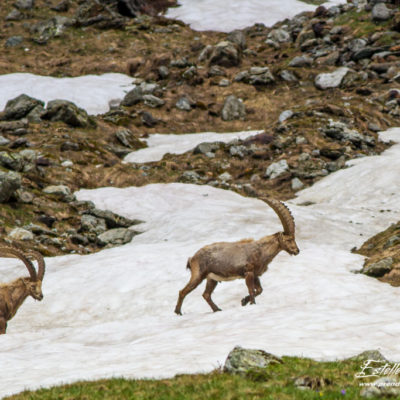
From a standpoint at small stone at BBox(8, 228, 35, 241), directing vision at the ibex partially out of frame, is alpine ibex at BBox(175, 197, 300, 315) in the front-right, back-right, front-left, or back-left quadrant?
front-left

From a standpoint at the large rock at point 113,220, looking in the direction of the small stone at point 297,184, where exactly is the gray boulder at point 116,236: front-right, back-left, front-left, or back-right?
back-right

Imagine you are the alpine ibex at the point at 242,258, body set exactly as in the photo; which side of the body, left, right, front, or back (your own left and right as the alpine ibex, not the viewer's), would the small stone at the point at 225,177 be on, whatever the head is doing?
left

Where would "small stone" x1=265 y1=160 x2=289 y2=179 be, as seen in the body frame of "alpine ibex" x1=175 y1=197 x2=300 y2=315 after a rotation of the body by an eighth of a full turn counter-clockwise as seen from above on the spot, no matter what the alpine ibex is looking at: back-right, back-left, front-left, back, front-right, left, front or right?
front-left

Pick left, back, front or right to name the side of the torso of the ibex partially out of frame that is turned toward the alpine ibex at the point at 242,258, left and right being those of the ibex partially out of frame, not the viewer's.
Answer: front

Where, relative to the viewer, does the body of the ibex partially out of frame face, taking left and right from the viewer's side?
facing to the right of the viewer

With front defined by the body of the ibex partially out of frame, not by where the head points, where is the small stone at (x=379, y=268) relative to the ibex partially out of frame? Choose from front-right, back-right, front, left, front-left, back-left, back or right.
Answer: front

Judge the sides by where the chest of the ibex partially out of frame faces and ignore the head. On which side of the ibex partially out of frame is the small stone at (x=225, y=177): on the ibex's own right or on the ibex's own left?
on the ibex's own left

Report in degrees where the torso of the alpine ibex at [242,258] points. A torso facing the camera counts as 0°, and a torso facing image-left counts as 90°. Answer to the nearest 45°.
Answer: approximately 270°

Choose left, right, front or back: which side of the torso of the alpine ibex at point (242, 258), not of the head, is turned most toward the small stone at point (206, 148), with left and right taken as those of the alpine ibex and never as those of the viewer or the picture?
left

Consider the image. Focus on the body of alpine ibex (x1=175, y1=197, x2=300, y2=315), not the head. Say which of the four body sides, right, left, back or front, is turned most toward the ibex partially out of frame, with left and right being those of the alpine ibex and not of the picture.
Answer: back

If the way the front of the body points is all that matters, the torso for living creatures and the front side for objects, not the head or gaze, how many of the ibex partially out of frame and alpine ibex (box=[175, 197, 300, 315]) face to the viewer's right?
2

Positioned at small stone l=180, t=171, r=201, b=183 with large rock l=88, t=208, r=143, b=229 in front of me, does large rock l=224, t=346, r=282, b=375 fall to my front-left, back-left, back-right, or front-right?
front-left

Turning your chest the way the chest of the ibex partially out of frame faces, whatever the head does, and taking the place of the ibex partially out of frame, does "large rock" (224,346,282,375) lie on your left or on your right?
on your right

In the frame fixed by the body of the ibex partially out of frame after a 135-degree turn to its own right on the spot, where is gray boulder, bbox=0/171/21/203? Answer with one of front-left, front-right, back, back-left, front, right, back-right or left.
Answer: back-right

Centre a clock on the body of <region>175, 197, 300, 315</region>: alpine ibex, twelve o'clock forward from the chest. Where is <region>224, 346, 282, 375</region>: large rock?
The large rock is roughly at 3 o'clock from the alpine ibex.
